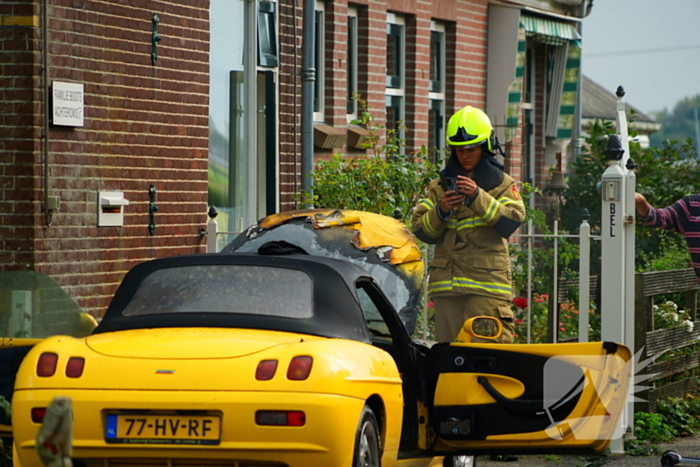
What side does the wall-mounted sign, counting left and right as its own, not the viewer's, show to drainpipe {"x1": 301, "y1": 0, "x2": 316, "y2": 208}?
left

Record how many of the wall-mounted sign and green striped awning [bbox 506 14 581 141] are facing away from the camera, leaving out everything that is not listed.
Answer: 0

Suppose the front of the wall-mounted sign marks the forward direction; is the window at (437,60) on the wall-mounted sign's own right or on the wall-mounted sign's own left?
on the wall-mounted sign's own left

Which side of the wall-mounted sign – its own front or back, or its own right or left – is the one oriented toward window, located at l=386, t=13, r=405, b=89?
left

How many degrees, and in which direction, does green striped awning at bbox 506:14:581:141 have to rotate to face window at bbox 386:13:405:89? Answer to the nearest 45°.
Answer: approximately 90° to its right

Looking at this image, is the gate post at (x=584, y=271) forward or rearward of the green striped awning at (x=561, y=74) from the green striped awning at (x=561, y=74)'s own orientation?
forward

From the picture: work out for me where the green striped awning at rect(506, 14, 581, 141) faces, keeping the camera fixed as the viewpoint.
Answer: facing the viewer and to the right of the viewer

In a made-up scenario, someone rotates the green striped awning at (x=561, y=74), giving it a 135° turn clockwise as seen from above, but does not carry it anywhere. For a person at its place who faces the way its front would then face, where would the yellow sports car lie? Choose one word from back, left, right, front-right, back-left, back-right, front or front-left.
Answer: left

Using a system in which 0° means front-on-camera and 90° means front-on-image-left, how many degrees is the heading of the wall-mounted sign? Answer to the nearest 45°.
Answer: approximately 315°

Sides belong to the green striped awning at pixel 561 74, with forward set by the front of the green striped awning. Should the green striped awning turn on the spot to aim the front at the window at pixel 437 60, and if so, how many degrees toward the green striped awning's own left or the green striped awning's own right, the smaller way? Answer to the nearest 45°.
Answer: approximately 90° to the green striped awning's own right

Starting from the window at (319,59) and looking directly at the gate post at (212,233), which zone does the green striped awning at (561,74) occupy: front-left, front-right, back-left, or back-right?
back-left

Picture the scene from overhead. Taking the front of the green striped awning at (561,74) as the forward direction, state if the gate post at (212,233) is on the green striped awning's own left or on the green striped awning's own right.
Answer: on the green striped awning's own right
